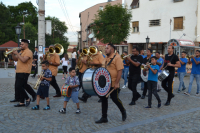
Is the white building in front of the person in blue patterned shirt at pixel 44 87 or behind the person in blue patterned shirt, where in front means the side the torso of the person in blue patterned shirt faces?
behind

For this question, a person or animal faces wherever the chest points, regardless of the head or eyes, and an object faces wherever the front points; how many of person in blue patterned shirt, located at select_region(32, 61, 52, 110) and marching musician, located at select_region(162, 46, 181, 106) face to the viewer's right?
0

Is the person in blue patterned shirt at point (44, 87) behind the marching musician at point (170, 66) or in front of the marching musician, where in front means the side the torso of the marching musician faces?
in front

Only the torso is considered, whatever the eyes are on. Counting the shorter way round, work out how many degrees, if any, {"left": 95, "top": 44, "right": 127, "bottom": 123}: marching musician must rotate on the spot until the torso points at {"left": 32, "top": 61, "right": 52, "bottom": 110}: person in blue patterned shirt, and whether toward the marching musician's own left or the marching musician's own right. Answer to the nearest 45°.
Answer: approximately 45° to the marching musician's own right

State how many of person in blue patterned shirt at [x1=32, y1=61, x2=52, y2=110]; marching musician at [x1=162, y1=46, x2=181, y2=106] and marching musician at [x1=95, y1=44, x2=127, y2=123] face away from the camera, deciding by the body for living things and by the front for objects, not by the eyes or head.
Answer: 0

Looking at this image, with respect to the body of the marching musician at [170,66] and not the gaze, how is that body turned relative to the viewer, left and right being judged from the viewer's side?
facing the viewer and to the left of the viewer

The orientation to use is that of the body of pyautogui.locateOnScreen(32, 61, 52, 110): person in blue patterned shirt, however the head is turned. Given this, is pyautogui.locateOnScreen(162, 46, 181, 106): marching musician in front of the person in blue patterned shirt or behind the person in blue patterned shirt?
behind
